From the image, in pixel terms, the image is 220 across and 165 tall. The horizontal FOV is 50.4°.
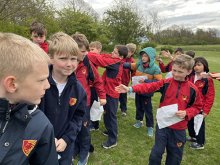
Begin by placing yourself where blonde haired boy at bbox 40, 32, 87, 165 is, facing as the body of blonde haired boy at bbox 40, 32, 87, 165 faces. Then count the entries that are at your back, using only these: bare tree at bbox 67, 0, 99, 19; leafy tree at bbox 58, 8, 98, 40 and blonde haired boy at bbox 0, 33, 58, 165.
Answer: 2

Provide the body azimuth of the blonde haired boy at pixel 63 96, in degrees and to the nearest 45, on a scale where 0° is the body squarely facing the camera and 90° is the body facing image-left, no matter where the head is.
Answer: approximately 0°

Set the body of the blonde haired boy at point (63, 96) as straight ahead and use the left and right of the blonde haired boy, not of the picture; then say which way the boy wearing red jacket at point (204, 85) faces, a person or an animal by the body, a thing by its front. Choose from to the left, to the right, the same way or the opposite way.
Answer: to the right

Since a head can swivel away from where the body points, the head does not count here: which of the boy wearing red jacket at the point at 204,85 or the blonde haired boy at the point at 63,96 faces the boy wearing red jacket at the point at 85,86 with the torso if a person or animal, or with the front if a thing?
the boy wearing red jacket at the point at 204,85

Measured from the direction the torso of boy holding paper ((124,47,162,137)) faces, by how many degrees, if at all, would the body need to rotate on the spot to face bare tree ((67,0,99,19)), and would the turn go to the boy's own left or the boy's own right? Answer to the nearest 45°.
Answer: approximately 135° to the boy's own right

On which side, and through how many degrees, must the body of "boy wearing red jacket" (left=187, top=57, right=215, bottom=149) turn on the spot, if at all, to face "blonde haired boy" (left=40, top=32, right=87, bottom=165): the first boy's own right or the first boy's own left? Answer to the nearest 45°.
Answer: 0° — they already face them

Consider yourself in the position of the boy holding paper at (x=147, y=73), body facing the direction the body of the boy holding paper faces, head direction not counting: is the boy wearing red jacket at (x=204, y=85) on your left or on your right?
on your left

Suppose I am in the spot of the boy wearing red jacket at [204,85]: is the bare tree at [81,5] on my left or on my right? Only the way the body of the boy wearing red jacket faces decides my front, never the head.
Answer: on my right
